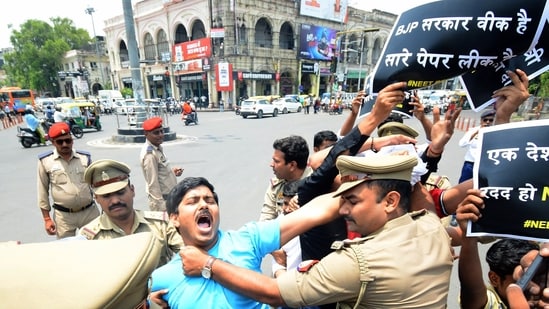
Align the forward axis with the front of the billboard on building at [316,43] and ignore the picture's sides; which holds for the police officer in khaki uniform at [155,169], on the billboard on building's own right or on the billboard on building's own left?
on the billboard on building's own right

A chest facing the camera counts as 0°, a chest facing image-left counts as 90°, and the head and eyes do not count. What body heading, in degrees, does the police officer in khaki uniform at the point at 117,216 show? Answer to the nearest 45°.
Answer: approximately 0°

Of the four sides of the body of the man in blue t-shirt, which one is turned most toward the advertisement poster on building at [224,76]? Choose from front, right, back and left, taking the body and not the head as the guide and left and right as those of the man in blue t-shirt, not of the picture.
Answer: back

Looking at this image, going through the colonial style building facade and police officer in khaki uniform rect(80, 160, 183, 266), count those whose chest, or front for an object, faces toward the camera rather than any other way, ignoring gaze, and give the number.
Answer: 2

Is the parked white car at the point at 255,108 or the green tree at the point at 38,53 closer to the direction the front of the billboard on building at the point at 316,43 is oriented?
the parked white car

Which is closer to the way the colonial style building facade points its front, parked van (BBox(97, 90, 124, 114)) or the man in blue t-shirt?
the man in blue t-shirt

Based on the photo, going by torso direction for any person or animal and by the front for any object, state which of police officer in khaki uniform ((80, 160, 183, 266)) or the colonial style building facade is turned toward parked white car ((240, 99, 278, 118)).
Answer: the colonial style building facade

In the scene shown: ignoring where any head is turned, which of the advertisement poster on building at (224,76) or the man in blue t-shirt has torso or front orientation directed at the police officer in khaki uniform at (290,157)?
the advertisement poster on building
